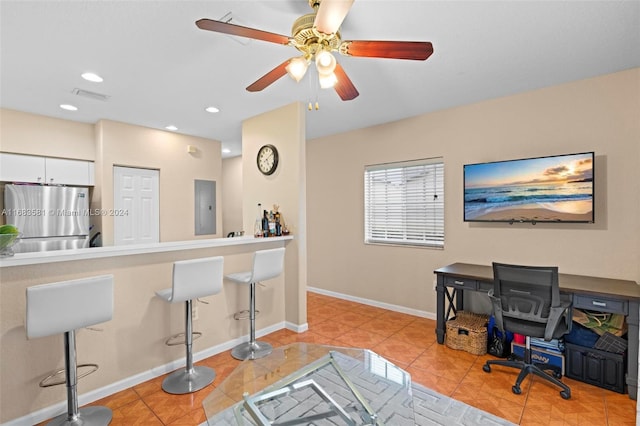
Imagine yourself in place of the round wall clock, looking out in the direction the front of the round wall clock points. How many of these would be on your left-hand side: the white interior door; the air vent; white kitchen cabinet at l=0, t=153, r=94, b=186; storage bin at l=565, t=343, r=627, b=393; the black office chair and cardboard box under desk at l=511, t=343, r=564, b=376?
3

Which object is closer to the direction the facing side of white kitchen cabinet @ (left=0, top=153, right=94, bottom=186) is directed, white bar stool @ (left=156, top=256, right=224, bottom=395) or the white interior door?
the white bar stool

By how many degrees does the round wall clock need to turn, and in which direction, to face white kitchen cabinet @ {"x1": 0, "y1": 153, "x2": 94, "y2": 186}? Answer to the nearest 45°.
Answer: approximately 45° to its right

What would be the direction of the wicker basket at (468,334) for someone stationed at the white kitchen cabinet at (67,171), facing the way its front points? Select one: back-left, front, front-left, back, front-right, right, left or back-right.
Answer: front-left

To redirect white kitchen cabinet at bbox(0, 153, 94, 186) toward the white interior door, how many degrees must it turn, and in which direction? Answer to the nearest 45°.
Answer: approximately 90° to its left

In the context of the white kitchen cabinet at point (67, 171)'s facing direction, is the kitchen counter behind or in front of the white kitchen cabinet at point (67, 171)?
in front

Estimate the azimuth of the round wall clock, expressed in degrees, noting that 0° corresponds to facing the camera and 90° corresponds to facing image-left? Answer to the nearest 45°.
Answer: approximately 45°

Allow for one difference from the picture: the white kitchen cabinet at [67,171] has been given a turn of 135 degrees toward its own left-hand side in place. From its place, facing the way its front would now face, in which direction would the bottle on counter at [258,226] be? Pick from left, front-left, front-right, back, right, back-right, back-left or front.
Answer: right

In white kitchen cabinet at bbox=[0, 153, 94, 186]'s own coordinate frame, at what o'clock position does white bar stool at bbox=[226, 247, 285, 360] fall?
The white bar stool is roughly at 11 o'clock from the white kitchen cabinet.

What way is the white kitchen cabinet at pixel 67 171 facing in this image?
toward the camera

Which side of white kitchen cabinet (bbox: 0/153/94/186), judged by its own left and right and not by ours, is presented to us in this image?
front

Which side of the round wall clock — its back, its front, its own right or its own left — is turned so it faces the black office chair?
left
